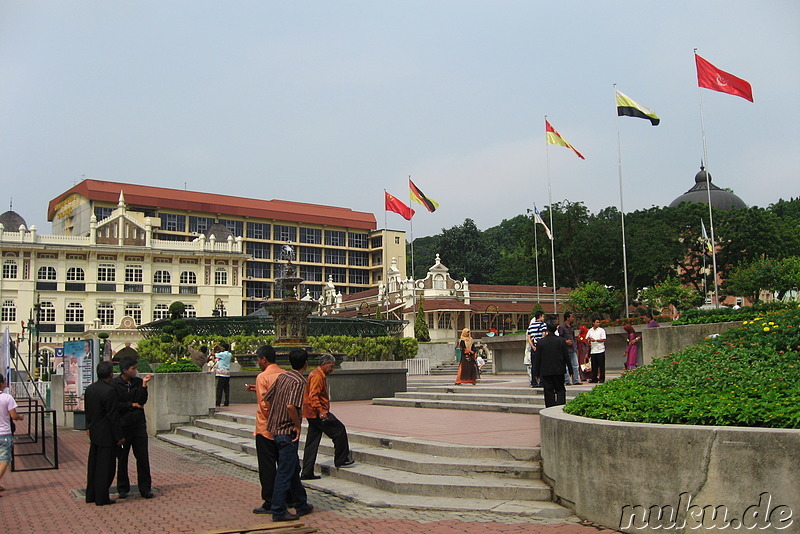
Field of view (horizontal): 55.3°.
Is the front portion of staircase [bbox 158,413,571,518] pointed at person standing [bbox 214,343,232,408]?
no

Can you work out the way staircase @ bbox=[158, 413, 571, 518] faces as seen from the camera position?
facing the viewer and to the left of the viewer

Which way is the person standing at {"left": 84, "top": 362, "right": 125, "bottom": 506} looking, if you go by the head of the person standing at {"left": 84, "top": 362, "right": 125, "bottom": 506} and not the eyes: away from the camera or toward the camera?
away from the camera

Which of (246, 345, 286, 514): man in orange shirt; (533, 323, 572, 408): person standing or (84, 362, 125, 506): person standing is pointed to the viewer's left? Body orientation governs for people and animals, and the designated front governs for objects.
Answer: the man in orange shirt

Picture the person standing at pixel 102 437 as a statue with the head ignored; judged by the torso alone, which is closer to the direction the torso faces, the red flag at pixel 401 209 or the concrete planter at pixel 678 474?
the red flag

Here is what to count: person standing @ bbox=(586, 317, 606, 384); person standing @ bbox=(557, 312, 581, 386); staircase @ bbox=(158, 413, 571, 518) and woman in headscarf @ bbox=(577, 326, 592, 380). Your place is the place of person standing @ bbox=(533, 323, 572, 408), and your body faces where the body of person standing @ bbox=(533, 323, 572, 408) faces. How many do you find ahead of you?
3

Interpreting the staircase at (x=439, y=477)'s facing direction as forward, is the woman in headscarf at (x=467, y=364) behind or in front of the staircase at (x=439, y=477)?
behind

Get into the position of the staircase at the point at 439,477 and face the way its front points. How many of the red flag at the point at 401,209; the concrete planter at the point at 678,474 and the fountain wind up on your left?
1

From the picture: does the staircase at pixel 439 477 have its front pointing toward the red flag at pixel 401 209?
no

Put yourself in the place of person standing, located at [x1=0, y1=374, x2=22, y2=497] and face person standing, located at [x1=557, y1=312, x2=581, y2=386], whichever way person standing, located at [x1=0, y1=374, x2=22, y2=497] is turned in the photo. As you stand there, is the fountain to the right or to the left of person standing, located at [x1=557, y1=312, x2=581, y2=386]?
left

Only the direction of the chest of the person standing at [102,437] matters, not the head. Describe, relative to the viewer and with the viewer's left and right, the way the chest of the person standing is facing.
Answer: facing away from the viewer and to the right of the viewer

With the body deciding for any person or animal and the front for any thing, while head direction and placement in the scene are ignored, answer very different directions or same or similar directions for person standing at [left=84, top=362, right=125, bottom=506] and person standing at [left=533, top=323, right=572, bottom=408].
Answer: same or similar directions

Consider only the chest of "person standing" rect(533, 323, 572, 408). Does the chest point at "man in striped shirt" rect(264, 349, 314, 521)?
no

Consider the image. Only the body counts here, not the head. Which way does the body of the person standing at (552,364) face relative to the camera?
away from the camera
